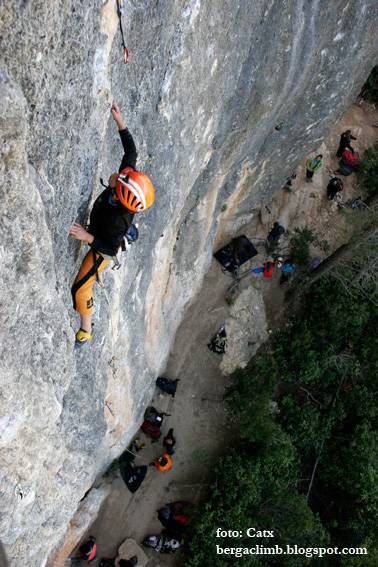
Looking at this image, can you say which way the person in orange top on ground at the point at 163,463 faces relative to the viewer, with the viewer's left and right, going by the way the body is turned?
facing to the left of the viewer

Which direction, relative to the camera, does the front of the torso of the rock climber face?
to the viewer's left

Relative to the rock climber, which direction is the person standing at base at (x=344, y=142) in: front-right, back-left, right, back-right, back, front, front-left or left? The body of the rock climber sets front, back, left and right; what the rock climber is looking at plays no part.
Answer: back-right

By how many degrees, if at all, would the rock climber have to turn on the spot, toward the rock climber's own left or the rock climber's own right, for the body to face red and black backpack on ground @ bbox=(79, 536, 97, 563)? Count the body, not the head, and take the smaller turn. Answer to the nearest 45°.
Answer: approximately 45° to the rock climber's own right

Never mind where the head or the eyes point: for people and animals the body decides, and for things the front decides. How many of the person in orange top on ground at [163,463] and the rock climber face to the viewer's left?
2
